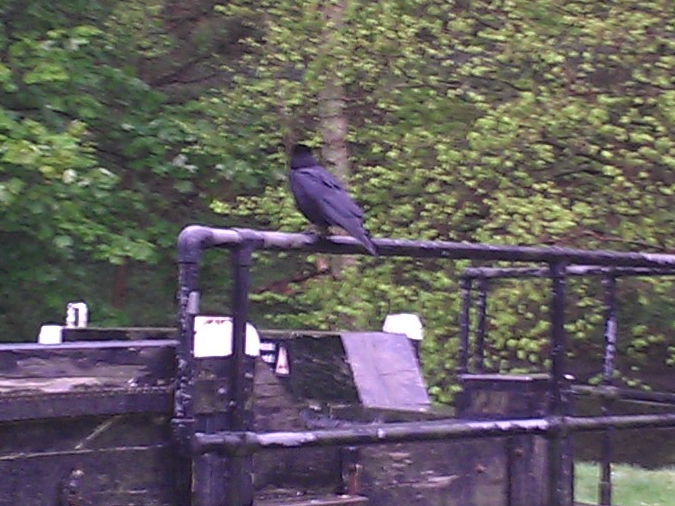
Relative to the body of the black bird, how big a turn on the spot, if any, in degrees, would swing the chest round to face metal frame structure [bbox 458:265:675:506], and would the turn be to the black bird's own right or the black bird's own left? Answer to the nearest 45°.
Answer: approximately 90° to the black bird's own right

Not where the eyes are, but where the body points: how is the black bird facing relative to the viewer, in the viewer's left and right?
facing away from the viewer and to the left of the viewer
